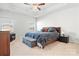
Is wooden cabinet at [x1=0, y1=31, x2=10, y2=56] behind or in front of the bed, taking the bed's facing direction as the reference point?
in front

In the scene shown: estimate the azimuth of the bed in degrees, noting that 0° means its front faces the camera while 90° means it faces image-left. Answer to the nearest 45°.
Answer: approximately 45°
